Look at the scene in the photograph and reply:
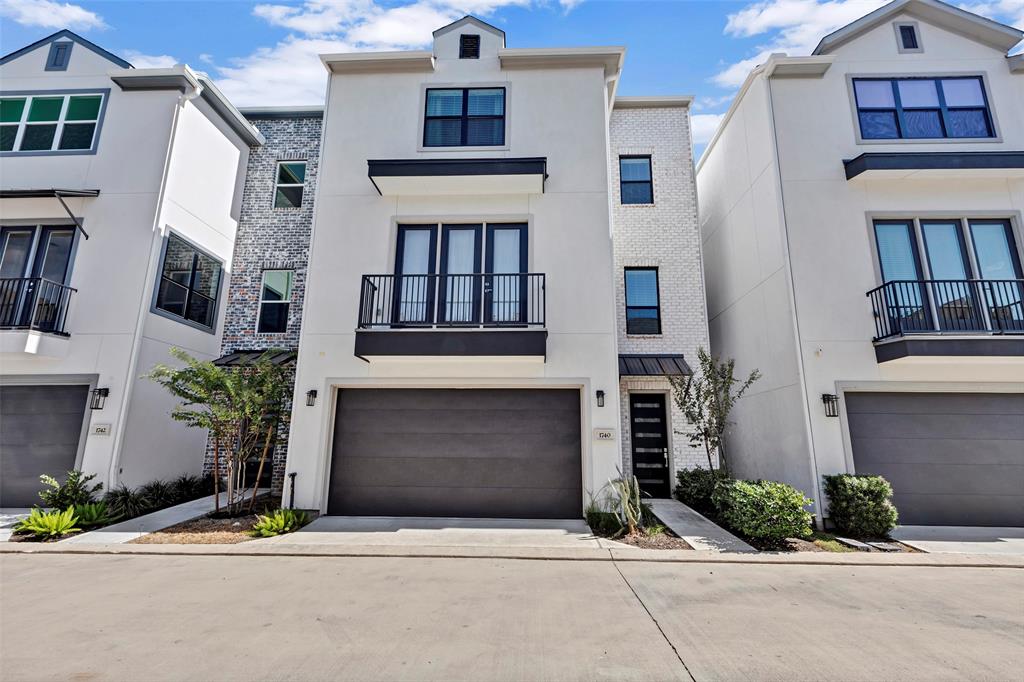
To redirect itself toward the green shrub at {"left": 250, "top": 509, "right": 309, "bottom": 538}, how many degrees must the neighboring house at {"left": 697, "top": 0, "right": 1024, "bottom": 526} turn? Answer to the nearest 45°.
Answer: approximately 45° to its right

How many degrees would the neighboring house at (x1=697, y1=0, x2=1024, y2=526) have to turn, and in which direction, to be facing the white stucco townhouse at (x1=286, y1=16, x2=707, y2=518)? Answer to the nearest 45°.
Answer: approximately 45° to its right

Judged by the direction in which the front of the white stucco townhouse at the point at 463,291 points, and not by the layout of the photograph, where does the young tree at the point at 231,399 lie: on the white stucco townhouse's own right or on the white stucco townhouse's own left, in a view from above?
on the white stucco townhouse's own right

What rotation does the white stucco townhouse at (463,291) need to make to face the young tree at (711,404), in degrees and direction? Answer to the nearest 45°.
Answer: approximately 90° to its left

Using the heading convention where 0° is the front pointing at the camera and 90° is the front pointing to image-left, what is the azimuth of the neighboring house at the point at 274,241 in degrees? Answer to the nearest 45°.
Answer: approximately 0°

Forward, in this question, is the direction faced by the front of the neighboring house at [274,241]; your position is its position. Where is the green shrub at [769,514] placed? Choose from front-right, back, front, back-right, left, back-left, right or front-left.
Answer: front-left

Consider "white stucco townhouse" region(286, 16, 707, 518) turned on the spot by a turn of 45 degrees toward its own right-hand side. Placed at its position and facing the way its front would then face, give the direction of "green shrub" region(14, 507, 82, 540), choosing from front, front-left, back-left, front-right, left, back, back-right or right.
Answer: front-right

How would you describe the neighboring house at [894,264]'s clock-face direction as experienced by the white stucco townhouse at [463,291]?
The neighboring house is roughly at 9 o'clock from the white stucco townhouse.

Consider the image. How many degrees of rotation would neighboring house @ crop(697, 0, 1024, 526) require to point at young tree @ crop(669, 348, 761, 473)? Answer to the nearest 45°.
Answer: approximately 45° to its right

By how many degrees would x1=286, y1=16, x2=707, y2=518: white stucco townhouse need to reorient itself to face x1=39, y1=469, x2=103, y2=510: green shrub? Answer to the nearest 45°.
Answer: approximately 90° to its right

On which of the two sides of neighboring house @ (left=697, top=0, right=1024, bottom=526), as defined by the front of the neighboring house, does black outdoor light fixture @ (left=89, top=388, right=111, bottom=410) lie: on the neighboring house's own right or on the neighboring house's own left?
on the neighboring house's own right

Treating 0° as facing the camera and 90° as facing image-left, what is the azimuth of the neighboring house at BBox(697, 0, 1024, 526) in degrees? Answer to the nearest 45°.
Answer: approximately 0°

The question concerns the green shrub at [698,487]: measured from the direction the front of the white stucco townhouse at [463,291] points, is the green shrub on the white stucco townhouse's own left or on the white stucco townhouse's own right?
on the white stucco townhouse's own left
